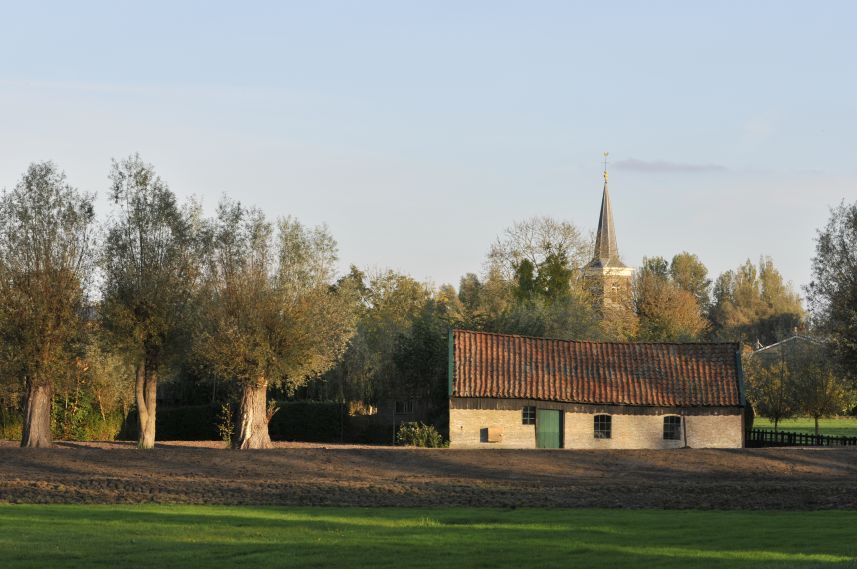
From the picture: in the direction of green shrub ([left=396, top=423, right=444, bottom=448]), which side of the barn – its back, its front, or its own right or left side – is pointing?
right

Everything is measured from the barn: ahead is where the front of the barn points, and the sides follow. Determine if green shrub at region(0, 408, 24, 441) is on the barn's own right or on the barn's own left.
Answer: on the barn's own right

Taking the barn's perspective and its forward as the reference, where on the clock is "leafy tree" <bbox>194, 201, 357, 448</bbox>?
The leafy tree is roughly at 2 o'clock from the barn.

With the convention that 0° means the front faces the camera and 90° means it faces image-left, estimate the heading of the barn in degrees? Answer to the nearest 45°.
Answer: approximately 0°

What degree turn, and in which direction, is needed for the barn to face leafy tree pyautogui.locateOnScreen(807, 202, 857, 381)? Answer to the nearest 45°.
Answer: approximately 90° to its left

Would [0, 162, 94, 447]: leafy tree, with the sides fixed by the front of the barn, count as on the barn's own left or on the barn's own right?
on the barn's own right

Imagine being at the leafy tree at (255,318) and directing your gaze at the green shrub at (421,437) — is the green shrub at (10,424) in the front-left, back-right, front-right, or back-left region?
back-left

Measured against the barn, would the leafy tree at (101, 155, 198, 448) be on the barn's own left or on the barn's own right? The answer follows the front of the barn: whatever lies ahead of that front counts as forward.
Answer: on the barn's own right

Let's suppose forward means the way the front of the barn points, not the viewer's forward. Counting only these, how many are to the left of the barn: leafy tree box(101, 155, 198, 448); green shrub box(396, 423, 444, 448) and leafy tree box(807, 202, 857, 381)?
1
